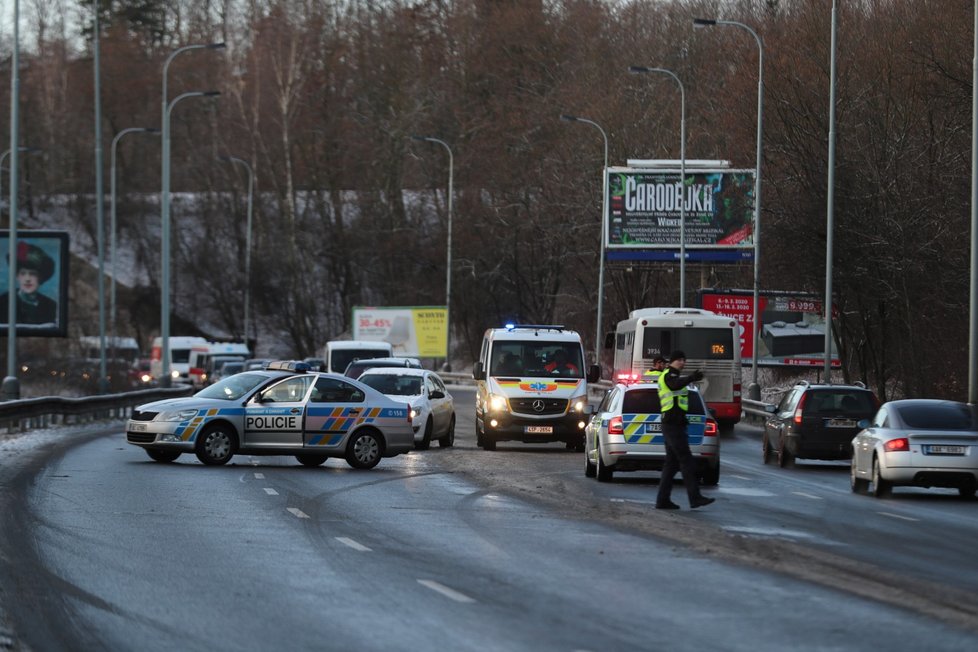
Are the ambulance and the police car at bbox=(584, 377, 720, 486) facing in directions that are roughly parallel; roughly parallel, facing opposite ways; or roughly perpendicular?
roughly parallel, facing opposite ways

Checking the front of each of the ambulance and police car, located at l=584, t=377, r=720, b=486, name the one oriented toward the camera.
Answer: the ambulance

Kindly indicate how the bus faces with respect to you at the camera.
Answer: facing away from the viewer

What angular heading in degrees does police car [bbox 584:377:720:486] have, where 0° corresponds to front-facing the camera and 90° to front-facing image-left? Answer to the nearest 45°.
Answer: approximately 180°

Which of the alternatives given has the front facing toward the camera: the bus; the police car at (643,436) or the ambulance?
the ambulance

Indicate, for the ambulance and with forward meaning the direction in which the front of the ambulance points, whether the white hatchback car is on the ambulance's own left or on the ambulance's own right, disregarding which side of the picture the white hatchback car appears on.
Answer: on the ambulance's own right

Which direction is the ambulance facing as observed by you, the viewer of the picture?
facing the viewer

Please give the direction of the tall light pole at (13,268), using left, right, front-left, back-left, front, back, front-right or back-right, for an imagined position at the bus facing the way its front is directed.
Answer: left

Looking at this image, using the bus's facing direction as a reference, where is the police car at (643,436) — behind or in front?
behind

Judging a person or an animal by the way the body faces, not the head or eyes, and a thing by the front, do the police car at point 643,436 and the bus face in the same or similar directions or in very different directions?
same or similar directions

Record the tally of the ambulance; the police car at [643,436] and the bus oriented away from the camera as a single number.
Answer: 2

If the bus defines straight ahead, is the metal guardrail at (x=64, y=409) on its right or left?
on its left

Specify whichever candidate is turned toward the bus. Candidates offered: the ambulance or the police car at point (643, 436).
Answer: the police car

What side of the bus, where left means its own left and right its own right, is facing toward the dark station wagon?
back

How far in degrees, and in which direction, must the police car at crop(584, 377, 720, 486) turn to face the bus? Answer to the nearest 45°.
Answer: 0° — it already faces it
